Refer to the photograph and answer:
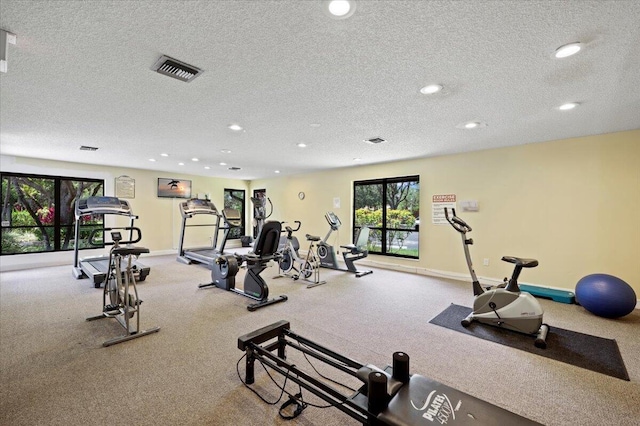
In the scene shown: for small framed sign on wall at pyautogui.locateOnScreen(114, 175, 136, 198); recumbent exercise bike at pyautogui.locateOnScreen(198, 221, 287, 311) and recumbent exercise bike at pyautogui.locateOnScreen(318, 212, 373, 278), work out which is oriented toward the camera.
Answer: the small framed sign on wall

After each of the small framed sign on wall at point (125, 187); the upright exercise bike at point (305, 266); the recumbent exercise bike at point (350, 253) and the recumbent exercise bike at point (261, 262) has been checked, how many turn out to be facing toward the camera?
1

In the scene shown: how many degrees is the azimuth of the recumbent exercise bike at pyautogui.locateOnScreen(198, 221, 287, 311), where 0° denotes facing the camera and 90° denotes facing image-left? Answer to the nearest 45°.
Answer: approximately 135°

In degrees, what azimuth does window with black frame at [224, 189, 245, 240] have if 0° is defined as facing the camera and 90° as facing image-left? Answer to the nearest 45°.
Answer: approximately 315°

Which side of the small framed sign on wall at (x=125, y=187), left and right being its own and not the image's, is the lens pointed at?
front

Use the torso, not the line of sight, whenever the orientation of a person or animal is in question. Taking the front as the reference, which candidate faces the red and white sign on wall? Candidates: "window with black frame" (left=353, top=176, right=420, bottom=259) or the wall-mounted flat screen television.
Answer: the wall-mounted flat screen television

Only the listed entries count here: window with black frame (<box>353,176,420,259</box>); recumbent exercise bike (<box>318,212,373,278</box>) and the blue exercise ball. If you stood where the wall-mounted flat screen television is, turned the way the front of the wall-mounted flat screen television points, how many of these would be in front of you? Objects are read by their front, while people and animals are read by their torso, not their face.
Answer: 3

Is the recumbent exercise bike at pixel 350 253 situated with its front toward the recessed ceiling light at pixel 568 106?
no

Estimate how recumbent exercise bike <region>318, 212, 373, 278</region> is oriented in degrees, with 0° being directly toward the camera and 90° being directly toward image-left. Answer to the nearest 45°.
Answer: approximately 135°

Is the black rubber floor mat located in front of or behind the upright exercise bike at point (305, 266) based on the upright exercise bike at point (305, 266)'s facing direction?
behind

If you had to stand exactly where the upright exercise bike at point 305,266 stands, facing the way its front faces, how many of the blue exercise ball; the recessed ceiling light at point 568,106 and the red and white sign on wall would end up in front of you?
0

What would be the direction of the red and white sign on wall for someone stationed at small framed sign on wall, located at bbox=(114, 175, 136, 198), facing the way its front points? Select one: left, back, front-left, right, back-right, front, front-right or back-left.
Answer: front-left

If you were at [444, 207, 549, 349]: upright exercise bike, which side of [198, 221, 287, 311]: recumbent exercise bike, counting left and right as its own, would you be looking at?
back

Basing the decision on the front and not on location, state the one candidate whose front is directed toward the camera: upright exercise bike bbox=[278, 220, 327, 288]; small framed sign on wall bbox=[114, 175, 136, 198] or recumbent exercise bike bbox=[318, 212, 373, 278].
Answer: the small framed sign on wall

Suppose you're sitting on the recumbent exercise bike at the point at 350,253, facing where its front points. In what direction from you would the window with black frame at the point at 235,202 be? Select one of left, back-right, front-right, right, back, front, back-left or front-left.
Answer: front

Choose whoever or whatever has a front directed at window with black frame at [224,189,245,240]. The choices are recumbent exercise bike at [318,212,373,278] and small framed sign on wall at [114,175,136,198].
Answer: the recumbent exercise bike

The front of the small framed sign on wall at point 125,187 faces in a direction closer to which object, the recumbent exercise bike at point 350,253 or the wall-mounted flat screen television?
the recumbent exercise bike

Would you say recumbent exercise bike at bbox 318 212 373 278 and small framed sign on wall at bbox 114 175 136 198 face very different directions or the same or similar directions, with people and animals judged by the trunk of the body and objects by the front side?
very different directions
